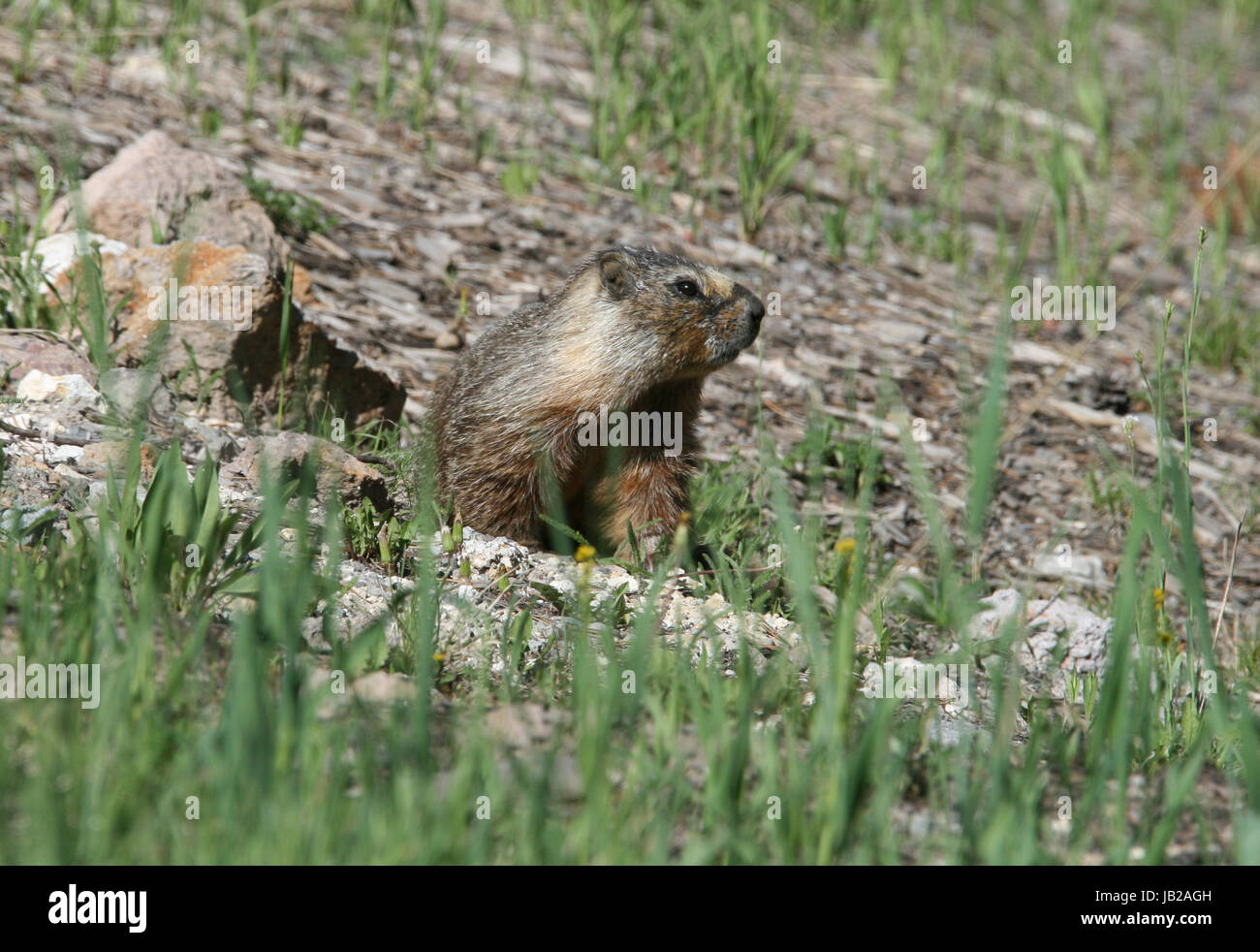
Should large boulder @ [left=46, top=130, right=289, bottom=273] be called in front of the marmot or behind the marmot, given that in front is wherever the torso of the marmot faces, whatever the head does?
behind

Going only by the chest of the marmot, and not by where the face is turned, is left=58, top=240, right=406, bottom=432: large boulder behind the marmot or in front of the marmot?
behind
